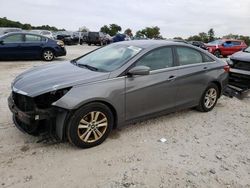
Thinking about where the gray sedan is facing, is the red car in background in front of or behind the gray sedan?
behind

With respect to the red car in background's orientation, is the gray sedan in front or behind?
in front

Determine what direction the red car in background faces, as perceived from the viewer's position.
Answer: facing the viewer and to the left of the viewer

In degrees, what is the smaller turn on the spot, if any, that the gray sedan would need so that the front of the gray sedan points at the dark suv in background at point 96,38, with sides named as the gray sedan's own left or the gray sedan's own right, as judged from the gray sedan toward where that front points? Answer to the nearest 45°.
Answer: approximately 135° to the gray sedan's own right

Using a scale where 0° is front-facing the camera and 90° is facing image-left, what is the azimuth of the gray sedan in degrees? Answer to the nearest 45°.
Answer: approximately 45°
